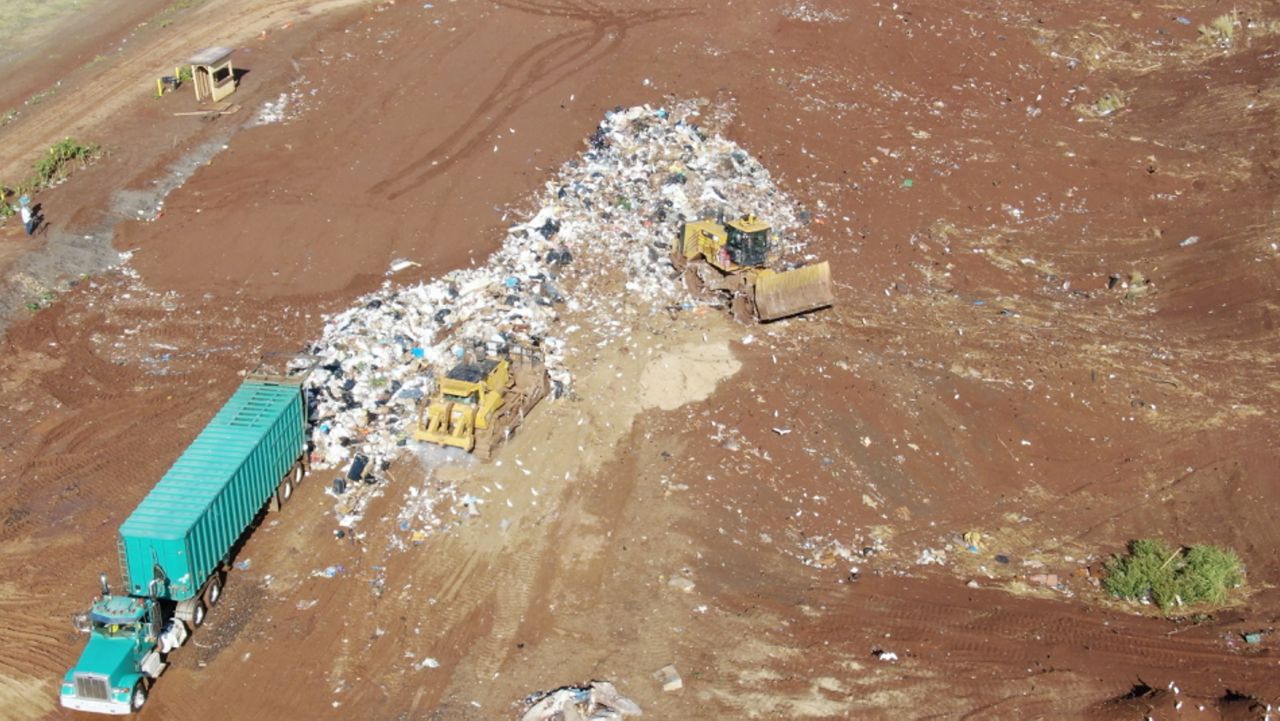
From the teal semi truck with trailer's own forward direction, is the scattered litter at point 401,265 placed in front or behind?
behind

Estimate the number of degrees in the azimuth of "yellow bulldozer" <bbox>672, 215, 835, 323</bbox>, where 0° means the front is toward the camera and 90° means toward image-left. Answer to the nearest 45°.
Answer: approximately 315°

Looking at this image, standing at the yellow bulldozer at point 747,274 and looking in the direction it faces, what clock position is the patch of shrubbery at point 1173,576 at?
The patch of shrubbery is roughly at 12 o'clock from the yellow bulldozer.

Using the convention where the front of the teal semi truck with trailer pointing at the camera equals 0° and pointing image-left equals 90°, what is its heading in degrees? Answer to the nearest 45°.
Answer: approximately 45°

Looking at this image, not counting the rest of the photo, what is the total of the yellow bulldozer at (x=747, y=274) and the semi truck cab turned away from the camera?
0

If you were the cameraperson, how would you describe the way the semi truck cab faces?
facing the viewer and to the left of the viewer

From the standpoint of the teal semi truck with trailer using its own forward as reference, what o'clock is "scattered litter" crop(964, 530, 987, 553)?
The scattered litter is roughly at 8 o'clock from the teal semi truck with trailer.
